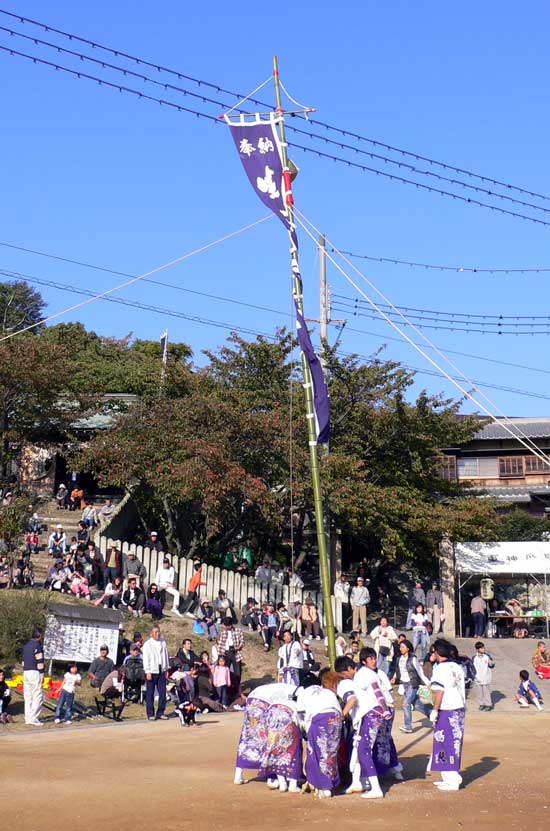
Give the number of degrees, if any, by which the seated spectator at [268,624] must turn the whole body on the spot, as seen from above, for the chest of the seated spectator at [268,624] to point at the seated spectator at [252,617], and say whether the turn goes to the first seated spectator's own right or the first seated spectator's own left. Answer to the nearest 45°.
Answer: approximately 135° to the first seated spectator's own right

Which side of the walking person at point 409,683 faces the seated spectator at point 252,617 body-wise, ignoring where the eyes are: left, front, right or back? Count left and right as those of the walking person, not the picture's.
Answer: right

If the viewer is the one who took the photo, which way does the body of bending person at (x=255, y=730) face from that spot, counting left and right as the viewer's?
facing to the right of the viewer

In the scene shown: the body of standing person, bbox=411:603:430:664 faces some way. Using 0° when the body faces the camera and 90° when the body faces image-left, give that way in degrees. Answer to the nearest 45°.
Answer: approximately 0°

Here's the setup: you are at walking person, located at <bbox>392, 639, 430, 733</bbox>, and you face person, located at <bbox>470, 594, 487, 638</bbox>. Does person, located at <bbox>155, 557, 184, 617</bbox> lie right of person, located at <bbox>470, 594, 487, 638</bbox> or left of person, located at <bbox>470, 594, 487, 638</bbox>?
left

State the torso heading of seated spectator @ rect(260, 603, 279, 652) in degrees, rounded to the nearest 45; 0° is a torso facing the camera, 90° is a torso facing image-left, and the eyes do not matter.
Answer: approximately 0°

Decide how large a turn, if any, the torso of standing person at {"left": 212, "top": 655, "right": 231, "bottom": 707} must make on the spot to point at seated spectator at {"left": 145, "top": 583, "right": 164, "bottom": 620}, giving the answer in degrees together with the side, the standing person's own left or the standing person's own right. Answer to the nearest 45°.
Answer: approximately 180°
